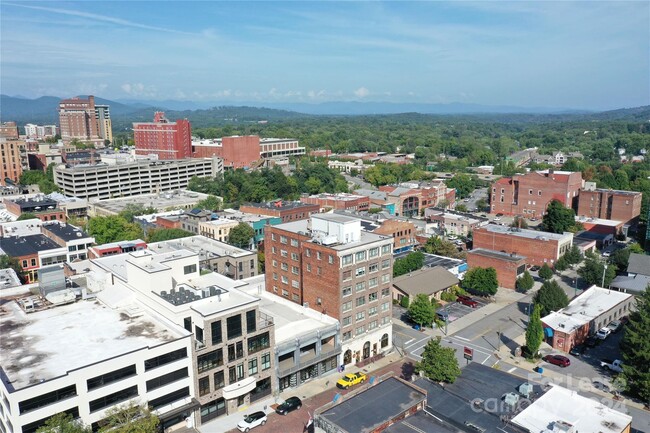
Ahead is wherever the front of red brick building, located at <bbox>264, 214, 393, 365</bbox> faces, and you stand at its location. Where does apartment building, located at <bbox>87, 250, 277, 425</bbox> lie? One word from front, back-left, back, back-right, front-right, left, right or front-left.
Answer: right

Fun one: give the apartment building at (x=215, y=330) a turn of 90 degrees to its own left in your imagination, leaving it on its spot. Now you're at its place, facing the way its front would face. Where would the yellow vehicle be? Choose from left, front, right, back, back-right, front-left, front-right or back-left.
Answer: front-right

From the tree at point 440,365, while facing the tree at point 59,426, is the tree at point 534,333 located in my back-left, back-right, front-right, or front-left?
back-right

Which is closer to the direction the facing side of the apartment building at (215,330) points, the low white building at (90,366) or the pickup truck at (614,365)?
the pickup truck

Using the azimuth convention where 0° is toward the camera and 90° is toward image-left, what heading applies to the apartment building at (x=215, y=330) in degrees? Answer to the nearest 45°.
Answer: approximately 315°

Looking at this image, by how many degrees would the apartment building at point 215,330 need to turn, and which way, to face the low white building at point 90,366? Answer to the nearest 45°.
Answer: approximately 135° to its right

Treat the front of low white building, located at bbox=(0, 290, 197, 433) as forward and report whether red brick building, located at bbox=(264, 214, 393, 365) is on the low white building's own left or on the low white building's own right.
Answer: on the low white building's own left

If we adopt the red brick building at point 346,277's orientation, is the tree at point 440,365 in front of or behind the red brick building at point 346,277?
in front

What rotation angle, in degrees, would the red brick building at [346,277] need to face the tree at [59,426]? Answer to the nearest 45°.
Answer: approximately 90° to its right
